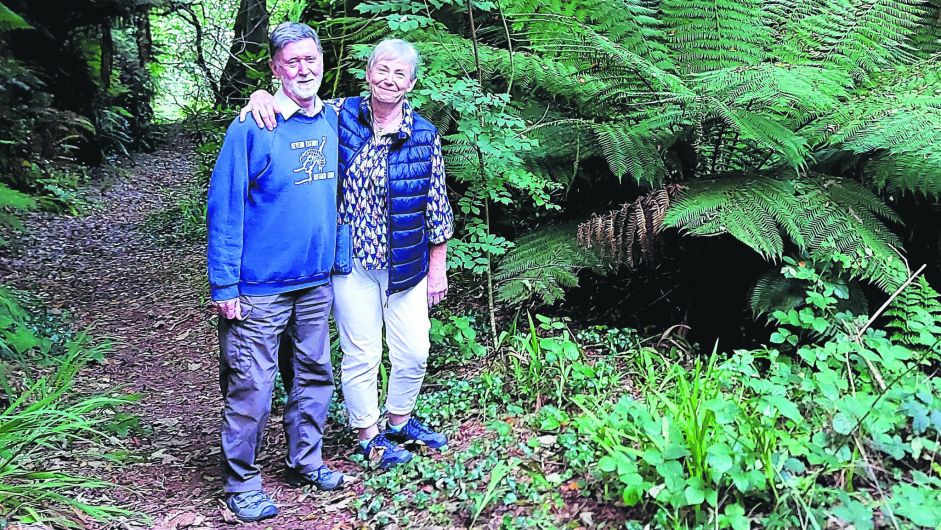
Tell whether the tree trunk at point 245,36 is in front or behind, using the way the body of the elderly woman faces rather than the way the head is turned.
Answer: behind

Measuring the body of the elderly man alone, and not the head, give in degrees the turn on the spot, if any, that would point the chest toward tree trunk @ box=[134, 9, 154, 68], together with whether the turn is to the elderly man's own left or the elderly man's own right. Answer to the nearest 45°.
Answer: approximately 135° to the elderly man's own left

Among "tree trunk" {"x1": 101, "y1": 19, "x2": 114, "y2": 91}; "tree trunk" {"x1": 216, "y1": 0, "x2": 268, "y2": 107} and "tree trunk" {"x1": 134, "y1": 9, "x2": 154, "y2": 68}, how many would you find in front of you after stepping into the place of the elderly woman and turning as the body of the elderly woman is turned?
0

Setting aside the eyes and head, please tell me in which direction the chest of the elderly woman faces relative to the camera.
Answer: toward the camera

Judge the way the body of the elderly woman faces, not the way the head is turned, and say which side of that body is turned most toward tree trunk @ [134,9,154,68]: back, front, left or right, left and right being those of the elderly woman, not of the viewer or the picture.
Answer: back

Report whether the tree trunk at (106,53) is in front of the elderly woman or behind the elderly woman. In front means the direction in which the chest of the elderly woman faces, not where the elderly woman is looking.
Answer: behind

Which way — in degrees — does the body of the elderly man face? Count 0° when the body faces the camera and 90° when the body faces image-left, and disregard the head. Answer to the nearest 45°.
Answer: approximately 315°

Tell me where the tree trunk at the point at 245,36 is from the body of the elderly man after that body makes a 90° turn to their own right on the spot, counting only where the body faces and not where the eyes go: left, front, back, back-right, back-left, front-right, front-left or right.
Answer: back-right

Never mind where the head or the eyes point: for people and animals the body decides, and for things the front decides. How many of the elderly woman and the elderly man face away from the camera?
0

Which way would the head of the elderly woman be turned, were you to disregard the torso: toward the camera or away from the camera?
toward the camera
